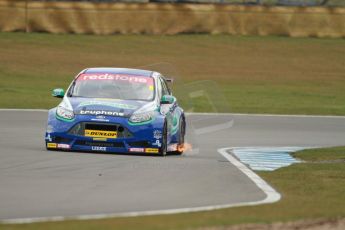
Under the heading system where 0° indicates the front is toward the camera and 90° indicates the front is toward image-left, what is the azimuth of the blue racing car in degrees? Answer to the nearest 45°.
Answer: approximately 0°

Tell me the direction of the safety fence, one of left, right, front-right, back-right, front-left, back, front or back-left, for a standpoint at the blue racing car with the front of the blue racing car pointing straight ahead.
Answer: back
